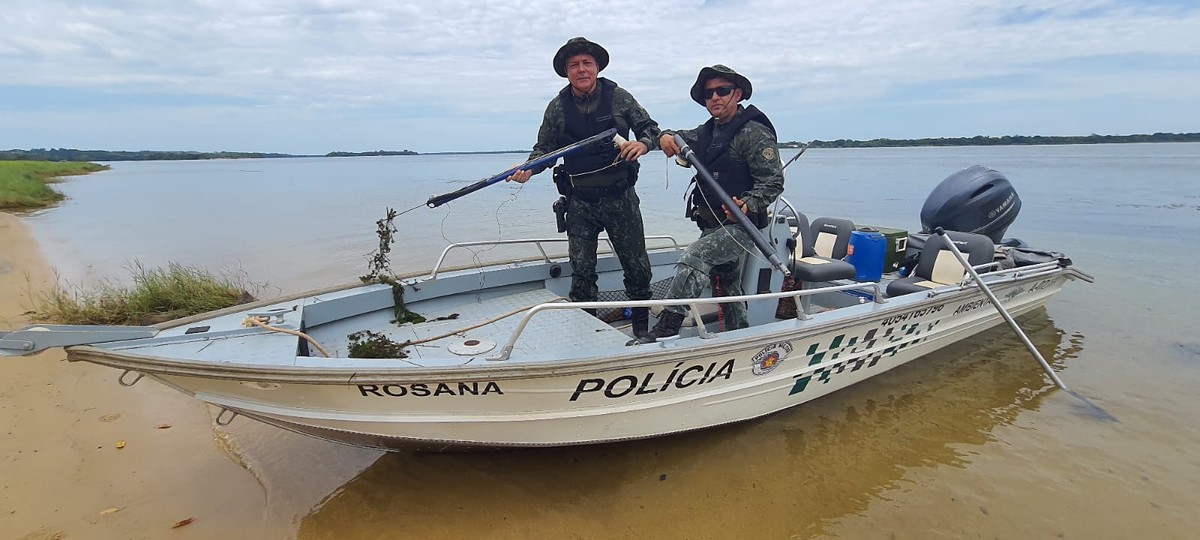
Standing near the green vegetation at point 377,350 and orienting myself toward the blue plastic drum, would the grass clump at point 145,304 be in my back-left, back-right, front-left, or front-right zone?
back-left

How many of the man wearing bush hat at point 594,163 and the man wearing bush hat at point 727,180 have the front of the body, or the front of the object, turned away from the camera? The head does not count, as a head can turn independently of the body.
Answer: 0

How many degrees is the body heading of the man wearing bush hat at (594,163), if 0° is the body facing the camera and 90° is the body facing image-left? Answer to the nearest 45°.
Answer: approximately 0°

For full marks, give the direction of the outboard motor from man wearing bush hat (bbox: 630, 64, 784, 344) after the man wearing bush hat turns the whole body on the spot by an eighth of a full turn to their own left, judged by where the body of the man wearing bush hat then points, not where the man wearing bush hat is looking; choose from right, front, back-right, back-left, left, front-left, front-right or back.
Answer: back-left

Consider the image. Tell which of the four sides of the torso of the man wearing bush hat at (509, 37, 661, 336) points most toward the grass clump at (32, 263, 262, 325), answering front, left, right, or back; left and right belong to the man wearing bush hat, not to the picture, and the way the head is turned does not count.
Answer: right

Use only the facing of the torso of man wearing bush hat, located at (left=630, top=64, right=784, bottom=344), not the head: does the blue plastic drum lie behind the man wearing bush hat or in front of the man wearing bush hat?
behind

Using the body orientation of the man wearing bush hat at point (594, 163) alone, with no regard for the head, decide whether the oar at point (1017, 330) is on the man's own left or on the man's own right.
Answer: on the man's own left

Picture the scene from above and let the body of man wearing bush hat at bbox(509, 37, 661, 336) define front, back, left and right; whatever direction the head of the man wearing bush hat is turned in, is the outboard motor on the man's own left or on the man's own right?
on the man's own left
